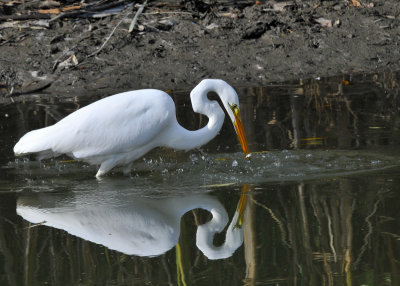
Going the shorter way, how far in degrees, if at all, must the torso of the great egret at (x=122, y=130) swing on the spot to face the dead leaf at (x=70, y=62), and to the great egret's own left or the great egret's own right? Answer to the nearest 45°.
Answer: approximately 90° to the great egret's own left

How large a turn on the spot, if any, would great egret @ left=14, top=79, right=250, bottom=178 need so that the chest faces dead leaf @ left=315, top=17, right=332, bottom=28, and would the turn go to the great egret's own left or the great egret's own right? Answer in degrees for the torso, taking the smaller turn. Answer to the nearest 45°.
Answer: approximately 45° to the great egret's own left

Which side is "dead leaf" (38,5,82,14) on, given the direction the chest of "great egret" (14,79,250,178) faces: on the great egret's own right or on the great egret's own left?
on the great egret's own left

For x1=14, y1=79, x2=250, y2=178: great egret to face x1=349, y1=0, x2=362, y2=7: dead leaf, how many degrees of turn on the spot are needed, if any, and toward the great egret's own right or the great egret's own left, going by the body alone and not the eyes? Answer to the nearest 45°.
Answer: approximately 45° to the great egret's own left

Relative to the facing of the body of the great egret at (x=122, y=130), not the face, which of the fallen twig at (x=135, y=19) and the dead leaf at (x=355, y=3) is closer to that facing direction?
the dead leaf

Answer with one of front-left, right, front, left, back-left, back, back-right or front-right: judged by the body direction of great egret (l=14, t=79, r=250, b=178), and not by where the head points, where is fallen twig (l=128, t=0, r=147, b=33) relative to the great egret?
left

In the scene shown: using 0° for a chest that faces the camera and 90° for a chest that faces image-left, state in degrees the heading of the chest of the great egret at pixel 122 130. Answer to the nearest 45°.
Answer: approximately 270°

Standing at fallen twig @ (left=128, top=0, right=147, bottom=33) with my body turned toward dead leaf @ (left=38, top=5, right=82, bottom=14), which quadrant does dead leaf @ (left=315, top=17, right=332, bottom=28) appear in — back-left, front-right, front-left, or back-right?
back-right
